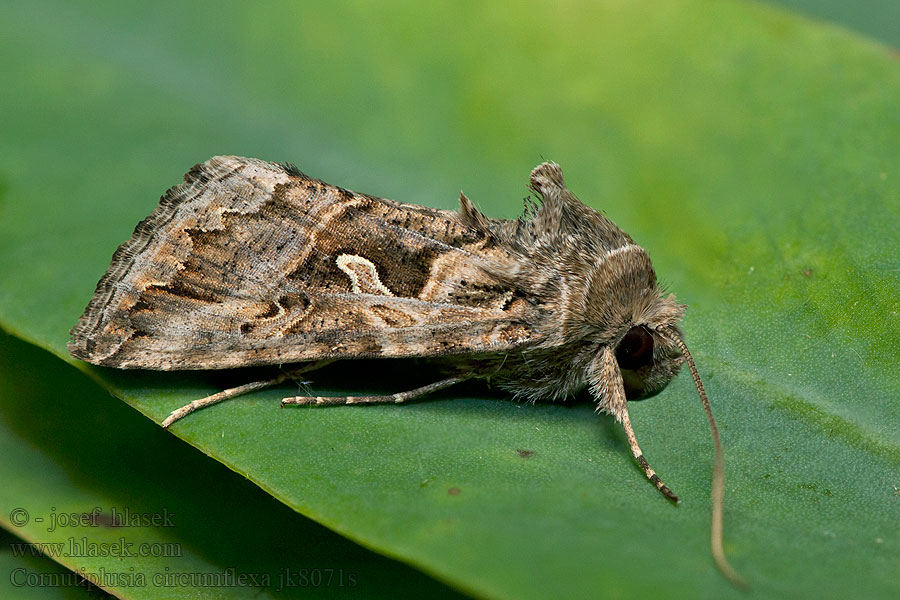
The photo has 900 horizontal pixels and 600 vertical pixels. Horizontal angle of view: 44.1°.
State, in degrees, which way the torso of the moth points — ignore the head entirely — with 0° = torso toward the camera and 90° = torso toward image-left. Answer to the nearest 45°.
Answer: approximately 270°
